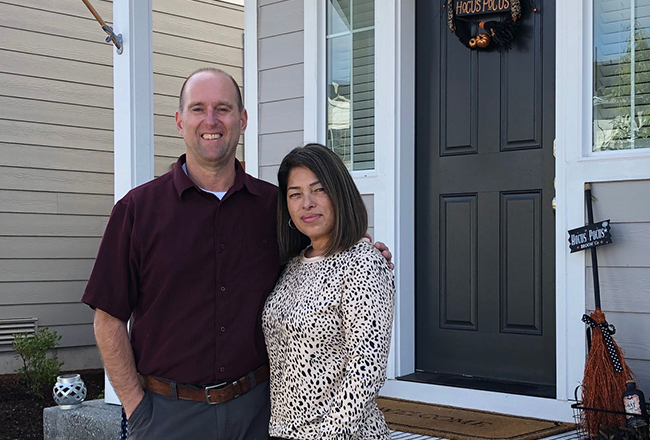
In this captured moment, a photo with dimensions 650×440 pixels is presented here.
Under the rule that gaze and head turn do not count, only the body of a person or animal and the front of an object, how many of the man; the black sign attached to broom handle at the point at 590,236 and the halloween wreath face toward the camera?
3

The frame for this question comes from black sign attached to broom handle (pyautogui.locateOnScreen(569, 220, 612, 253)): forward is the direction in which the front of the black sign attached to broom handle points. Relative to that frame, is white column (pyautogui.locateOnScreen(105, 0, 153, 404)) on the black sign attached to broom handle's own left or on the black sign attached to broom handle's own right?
on the black sign attached to broom handle's own right

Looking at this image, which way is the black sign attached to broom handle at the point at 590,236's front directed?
toward the camera

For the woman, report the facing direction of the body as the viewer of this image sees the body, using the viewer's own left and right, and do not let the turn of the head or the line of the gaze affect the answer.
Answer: facing the viewer and to the left of the viewer

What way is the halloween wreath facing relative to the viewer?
toward the camera

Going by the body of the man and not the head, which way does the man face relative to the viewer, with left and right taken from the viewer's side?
facing the viewer

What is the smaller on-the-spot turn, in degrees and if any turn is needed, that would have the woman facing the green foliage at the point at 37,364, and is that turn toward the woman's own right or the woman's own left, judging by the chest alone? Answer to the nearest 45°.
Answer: approximately 90° to the woman's own right

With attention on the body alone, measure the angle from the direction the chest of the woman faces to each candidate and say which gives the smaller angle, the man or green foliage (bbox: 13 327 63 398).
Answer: the man

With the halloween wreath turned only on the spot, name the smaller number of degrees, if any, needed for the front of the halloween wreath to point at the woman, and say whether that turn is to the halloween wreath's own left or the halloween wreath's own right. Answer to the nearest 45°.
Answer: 0° — it already faces them

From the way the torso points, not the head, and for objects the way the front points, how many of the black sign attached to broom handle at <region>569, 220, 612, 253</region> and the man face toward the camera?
2

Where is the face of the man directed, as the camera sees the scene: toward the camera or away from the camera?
toward the camera

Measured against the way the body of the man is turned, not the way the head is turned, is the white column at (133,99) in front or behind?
behind

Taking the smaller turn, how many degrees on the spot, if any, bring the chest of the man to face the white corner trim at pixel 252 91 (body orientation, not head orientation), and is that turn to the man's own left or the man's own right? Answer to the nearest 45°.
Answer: approximately 180°

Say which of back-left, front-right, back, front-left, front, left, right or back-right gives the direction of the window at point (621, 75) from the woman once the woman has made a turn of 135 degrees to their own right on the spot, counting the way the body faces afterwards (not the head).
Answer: front-right
